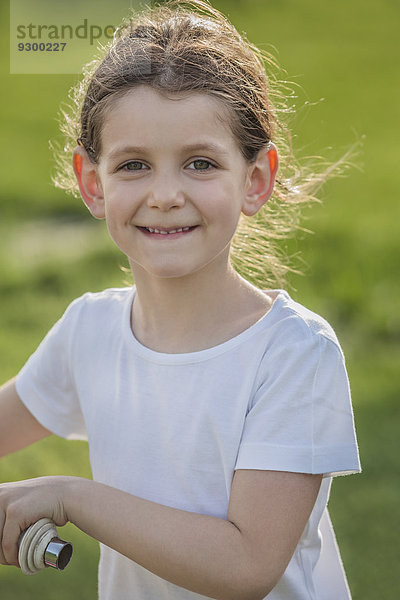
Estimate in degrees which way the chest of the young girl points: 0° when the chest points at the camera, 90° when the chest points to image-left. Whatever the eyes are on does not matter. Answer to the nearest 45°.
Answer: approximately 45°
